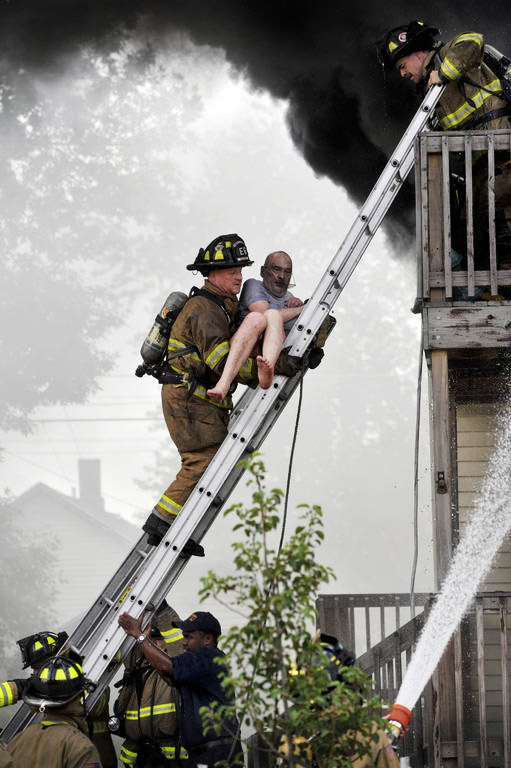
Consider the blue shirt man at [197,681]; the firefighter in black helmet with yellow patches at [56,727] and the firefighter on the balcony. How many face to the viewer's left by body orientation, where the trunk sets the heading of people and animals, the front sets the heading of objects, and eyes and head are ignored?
2

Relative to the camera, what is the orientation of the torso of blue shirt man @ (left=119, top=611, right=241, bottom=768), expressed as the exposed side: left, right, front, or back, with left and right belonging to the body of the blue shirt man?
left

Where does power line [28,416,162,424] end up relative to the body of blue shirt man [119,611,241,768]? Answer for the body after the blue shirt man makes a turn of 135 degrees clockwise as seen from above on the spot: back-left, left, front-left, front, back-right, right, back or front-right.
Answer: front-left

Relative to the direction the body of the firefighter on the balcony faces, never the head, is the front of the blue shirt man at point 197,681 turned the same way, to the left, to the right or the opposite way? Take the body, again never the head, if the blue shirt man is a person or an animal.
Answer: the same way

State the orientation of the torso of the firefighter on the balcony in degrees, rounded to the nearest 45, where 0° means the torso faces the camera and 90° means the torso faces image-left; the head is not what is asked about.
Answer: approximately 90°

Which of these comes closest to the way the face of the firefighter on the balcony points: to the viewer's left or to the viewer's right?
to the viewer's left

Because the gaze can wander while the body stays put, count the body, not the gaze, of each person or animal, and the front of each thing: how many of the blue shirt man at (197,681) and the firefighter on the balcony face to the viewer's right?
0
